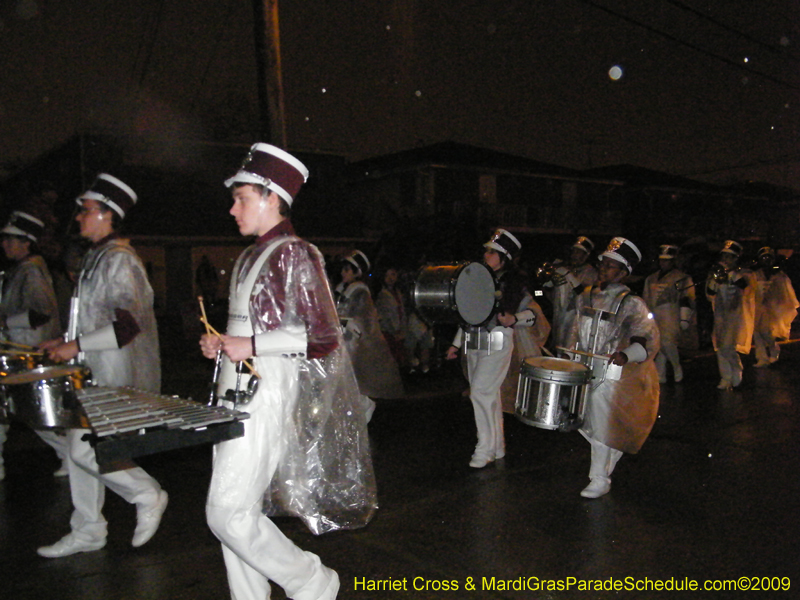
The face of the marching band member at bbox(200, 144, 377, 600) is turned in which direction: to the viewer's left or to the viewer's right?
to the viewer's left

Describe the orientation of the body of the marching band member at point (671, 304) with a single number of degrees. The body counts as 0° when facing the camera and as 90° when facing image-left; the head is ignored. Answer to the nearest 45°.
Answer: approximately 45°

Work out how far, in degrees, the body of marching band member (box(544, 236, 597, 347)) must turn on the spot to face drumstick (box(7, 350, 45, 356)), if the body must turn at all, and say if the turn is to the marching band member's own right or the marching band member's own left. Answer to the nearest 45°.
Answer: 0° — they already face it

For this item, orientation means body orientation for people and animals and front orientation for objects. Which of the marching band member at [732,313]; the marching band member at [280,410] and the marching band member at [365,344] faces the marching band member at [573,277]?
the marching band member at [732,313]

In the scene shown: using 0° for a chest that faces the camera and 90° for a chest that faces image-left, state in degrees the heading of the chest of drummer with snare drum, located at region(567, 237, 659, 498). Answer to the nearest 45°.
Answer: approximately 45°

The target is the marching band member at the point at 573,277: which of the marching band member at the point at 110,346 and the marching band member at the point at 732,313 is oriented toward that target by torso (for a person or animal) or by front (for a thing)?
the marching band member at the point at 732,313

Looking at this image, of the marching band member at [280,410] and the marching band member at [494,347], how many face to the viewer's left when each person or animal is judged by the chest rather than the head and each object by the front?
2

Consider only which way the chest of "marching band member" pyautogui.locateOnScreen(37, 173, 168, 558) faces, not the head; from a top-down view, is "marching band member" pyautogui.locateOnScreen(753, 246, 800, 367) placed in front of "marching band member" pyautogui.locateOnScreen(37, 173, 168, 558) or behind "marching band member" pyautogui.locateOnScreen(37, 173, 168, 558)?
behind

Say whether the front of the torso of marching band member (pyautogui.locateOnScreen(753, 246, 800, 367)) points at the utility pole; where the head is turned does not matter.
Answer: yes

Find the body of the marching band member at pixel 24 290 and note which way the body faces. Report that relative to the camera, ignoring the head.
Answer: to the viewer's left

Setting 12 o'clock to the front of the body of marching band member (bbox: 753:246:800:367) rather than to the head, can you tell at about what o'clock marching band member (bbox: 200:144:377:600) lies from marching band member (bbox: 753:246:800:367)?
marching band member (bbox: 200:144:377:600) is roughly at 11 o'clock from marching band member (bbox: 753:246:800:367).

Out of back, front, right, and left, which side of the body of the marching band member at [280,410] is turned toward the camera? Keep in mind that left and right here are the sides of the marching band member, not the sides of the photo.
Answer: left

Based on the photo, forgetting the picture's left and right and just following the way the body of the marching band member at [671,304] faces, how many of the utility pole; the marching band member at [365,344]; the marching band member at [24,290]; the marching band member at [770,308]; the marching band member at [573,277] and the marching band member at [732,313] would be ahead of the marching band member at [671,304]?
4

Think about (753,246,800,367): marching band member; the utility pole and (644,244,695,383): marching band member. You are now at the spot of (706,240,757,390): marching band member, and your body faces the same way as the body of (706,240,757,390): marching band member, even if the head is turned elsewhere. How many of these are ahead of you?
2
